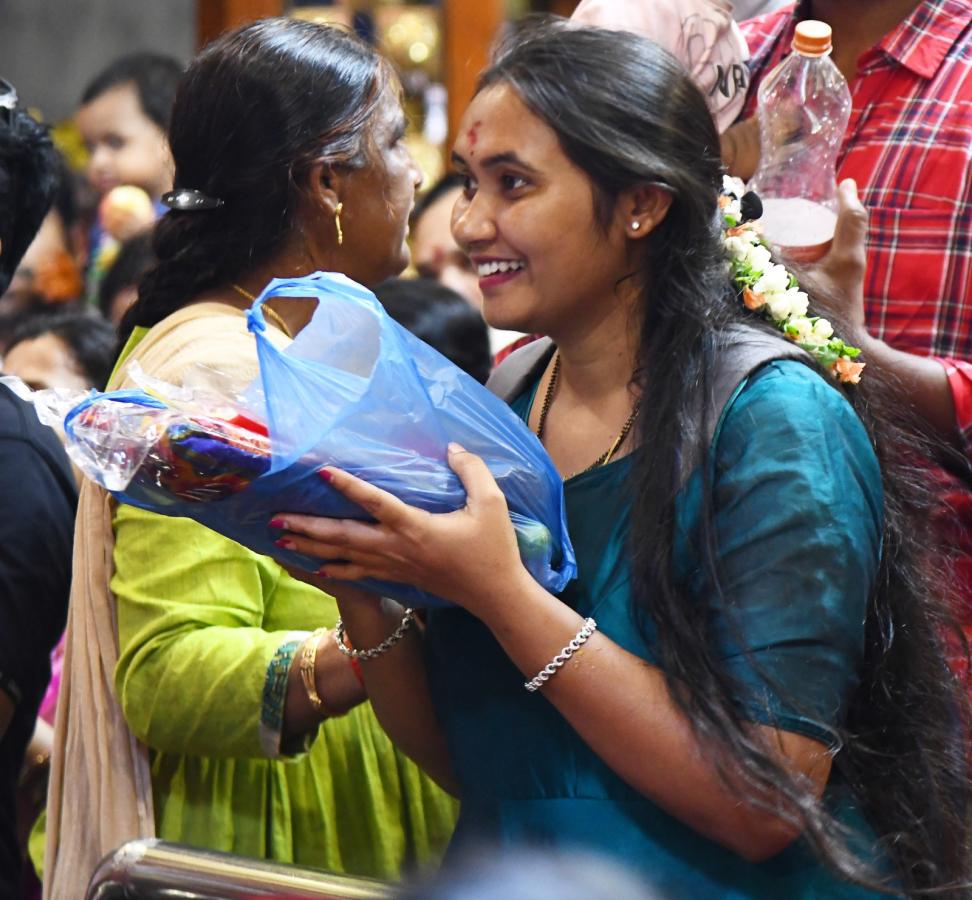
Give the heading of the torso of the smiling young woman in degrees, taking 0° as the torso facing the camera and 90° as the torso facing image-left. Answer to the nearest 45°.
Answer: approximately 45°

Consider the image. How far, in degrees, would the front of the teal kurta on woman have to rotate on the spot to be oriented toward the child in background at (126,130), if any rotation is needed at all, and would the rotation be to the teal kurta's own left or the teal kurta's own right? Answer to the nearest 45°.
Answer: approximately 90° to the teal kurta's own right

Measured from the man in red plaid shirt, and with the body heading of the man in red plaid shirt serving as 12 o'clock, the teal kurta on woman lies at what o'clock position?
The teal kurta on woman is roughly at 1 o'clock from the man in red plaid shirt.

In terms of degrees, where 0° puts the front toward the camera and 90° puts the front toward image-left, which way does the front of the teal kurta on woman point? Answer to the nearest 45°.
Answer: approximately 45°

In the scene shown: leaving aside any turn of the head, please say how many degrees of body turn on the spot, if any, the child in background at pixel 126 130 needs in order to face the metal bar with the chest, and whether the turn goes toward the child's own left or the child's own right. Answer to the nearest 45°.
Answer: approximately 45° to the child's own left

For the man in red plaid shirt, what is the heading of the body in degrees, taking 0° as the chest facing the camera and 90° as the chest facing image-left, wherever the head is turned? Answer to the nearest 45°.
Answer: approximately 45°

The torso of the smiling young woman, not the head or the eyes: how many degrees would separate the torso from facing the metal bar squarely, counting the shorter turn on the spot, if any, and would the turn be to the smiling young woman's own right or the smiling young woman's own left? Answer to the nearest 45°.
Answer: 0° — they already face it
